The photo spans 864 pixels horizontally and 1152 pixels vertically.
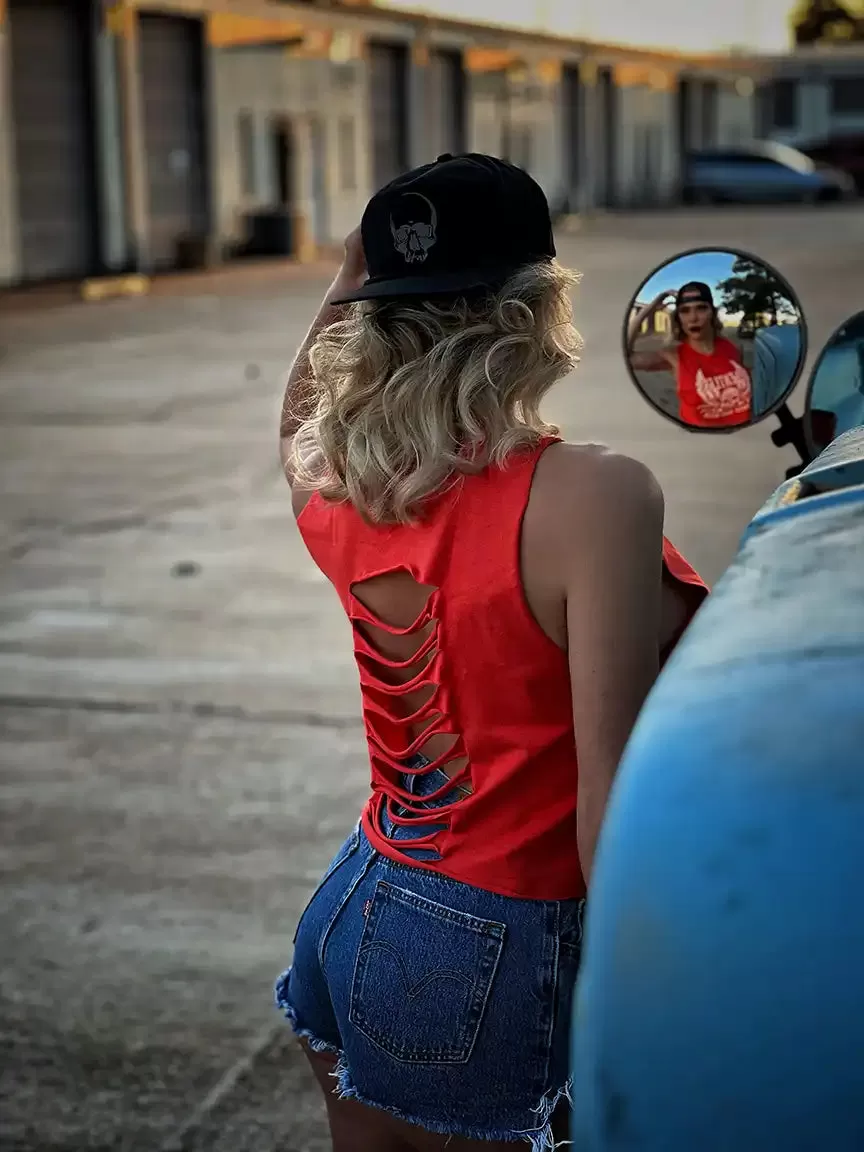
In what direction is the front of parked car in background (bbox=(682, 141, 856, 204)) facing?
to the viewer's right

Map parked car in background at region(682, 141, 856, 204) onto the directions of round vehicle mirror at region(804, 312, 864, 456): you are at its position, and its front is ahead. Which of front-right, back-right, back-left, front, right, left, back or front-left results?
back

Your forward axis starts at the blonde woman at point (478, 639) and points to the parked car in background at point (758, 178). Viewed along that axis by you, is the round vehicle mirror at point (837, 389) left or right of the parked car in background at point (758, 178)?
right

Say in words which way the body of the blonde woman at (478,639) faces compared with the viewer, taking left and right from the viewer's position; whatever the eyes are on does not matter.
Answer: facing away from the viewer and to the right of the viewer

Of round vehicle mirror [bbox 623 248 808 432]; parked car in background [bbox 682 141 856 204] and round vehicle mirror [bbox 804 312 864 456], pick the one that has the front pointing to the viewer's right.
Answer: the parked car in background

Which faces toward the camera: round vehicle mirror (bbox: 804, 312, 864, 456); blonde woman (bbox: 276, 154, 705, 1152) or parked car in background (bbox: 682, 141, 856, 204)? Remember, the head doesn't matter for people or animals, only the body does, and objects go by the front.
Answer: the round vehicle mirror

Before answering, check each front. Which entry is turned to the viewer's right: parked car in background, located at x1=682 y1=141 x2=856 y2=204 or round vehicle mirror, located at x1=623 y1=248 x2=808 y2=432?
the parked car in background

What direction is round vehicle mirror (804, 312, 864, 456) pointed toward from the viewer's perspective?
toward the camera

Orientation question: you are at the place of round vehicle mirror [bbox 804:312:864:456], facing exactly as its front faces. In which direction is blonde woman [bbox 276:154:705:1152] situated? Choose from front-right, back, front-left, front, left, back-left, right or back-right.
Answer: front-right

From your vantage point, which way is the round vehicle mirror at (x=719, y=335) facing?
toward the camera

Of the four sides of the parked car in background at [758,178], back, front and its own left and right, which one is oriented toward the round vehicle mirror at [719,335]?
right

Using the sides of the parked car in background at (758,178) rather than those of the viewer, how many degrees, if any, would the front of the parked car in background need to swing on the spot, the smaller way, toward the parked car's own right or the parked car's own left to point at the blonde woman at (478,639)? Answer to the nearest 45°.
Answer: approximately 90° to the parked car's own right
